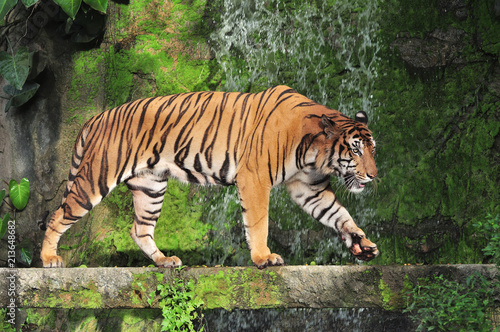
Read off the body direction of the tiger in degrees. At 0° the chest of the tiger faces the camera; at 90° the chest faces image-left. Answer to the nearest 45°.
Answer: approximately 270°

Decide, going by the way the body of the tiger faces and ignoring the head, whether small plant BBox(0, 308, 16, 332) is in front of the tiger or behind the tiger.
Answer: behind

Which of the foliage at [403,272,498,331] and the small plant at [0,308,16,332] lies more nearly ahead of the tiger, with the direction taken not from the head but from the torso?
the foliage

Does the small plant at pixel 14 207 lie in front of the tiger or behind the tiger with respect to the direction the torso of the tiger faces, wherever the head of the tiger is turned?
behind

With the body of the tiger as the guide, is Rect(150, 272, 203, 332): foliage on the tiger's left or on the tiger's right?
on the tiger's right

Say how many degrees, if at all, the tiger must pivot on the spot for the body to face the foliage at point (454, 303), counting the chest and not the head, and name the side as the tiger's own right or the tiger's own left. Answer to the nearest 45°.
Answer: approximately 45° to the tiger's own right
